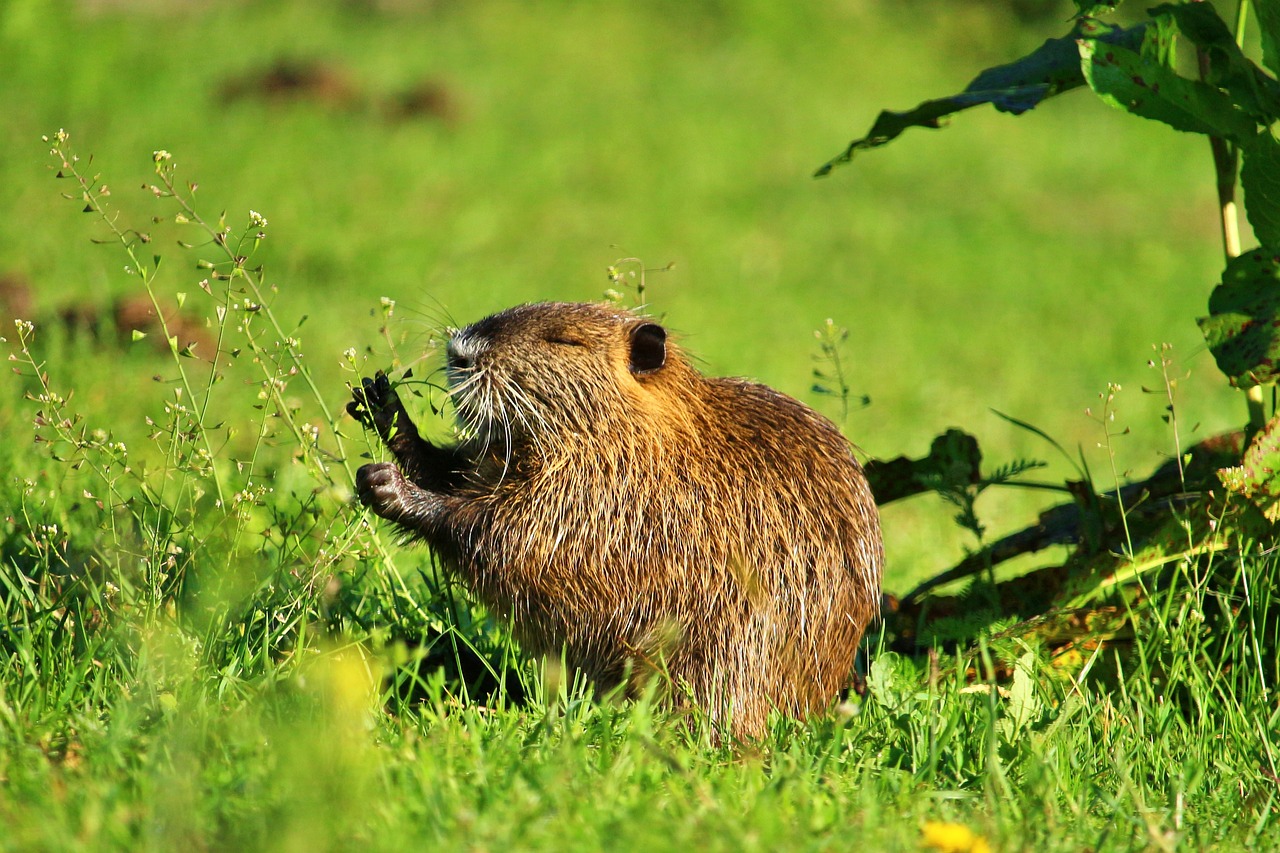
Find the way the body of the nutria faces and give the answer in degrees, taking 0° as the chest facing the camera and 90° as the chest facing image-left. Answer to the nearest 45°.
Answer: approximately 90°

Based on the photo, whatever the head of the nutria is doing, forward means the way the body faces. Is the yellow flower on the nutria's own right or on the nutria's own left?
on the nutria's own left
